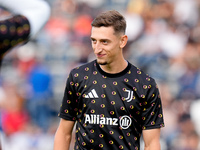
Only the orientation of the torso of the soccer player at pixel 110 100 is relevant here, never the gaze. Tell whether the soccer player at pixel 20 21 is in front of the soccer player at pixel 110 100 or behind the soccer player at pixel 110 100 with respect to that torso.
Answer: in front

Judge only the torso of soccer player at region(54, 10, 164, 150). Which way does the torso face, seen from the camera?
toward the camera

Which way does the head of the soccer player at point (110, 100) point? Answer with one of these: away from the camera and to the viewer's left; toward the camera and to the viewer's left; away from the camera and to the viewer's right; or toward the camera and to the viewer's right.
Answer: toward the camera and to the viewer's left
